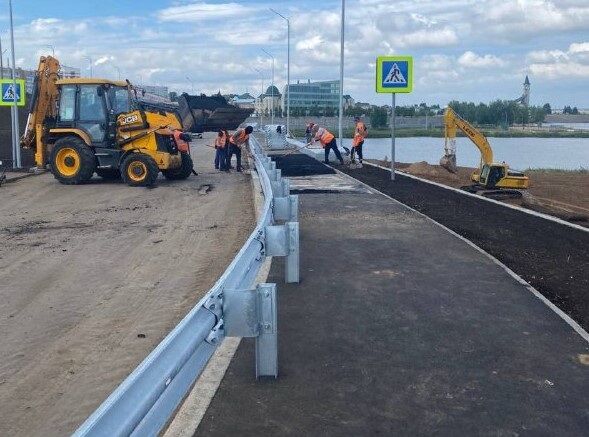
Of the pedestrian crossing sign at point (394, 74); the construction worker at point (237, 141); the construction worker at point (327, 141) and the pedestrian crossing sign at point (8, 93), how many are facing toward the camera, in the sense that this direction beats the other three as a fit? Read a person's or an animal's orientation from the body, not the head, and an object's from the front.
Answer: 2

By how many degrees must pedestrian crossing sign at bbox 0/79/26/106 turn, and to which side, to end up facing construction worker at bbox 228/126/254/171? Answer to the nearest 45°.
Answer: approximately 90° to its left

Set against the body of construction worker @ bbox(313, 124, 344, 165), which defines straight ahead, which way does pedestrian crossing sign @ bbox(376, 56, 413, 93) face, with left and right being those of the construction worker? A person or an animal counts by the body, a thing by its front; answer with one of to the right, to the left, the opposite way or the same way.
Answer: to the left

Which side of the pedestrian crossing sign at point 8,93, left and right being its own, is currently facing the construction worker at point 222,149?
left

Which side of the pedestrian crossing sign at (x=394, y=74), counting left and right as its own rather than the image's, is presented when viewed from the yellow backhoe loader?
right
